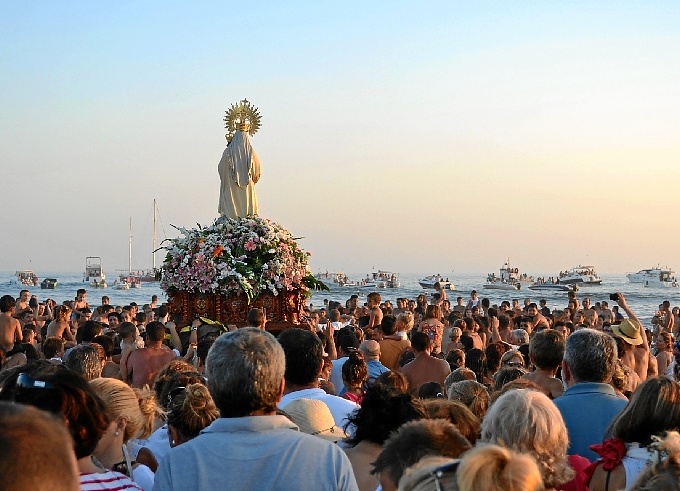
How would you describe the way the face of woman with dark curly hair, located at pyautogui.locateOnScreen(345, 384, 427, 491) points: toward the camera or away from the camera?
away from the camera

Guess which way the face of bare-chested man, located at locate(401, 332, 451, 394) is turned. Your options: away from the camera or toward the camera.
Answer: away from the camera

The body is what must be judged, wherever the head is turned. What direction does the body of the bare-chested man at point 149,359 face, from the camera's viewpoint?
away from the camera

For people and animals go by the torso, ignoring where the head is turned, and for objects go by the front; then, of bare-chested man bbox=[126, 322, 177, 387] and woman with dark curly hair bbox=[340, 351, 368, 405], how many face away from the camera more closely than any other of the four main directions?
2

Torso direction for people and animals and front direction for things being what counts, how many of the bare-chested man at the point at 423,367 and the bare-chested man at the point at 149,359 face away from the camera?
2

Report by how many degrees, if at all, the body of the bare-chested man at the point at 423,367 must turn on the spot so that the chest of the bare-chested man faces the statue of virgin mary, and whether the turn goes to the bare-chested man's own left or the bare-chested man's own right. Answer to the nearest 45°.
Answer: approximately 45° to the bare-chested man's own left

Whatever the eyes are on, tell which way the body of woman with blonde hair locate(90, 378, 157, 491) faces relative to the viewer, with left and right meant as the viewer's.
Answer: facing away from the viewer and to the left of the viewer

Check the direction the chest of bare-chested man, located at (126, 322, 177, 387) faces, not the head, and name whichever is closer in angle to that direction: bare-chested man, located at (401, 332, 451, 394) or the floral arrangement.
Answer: the floral arrangement

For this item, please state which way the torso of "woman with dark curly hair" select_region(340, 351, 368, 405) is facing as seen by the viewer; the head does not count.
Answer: away from the camera

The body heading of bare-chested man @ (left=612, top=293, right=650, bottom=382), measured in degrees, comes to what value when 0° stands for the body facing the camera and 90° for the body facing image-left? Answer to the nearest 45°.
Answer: approximately 135°

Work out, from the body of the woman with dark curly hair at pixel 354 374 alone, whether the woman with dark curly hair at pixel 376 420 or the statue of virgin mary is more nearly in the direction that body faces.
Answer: the statue of virgin mary
